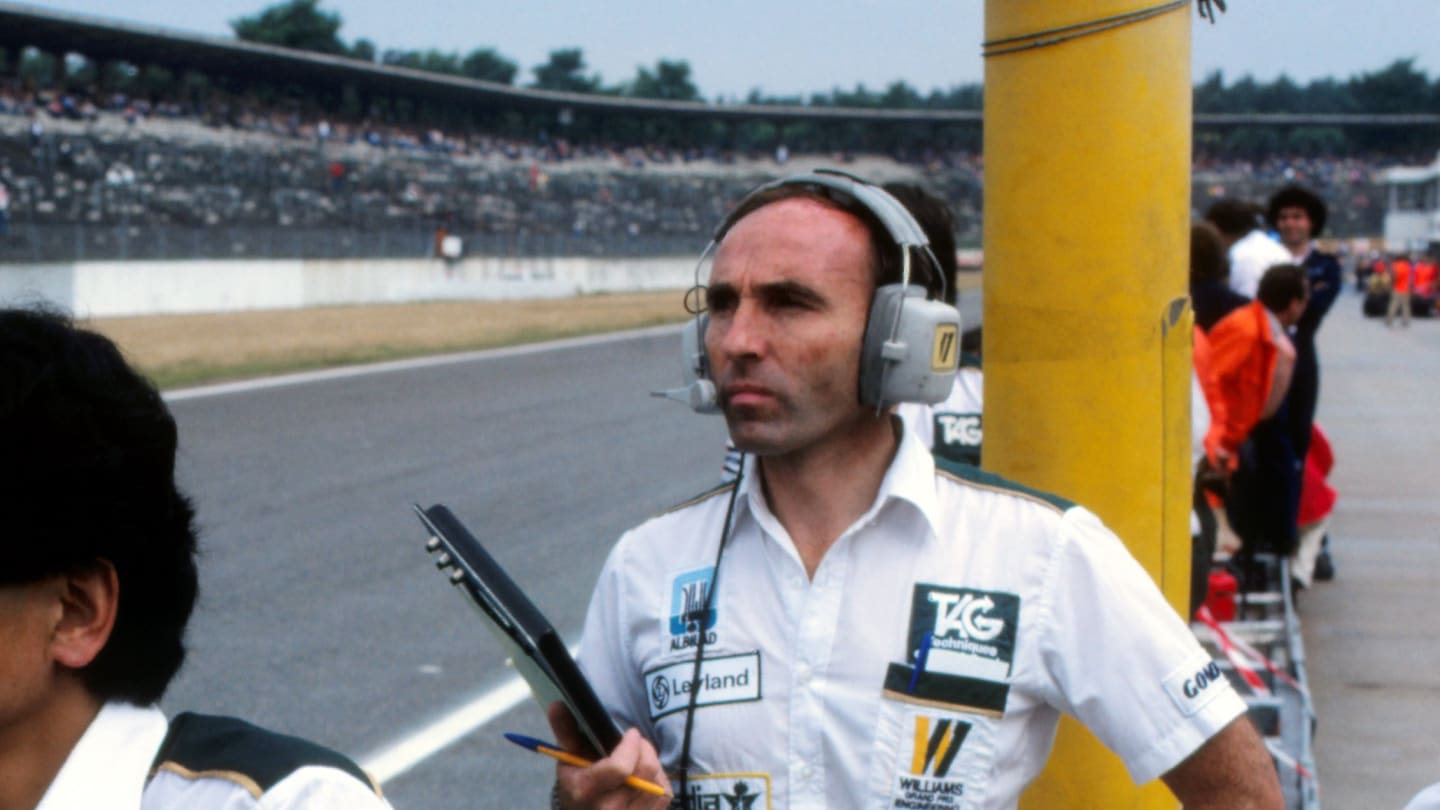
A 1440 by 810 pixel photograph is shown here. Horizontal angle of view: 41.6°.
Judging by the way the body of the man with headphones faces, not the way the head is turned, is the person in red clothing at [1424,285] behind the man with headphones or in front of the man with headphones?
behind

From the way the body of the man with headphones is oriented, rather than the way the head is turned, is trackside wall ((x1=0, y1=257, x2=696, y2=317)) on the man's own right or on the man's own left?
on the man's own right

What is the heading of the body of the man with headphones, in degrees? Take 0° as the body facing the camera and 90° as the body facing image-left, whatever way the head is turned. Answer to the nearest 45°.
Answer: approximately 45°

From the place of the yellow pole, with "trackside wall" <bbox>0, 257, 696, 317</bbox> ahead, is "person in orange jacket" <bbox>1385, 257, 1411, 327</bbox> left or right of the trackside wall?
right

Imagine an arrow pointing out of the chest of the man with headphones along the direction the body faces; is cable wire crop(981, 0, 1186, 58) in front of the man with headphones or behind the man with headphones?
behind
